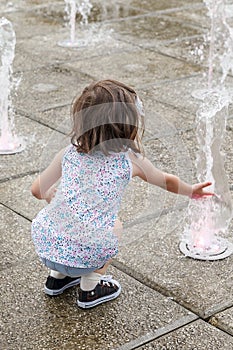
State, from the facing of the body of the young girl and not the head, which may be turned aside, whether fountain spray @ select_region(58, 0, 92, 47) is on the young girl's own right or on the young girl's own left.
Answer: on the young girl's own left

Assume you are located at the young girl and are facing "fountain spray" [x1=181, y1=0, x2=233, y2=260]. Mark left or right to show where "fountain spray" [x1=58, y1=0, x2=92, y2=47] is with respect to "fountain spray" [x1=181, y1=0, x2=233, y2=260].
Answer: left

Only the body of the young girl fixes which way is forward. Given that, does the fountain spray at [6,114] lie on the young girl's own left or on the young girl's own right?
on the young girl's own left

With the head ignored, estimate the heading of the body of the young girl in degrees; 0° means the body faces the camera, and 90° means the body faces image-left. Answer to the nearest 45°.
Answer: approximately 225°
